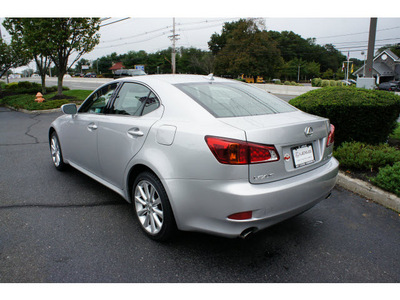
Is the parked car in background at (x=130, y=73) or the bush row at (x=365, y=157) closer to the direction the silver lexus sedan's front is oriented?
the parked car in background

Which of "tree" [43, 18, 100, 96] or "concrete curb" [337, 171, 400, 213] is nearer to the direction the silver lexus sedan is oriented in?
the tree

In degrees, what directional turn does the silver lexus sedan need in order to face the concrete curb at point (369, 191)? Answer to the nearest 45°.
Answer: approximately 90° to its right

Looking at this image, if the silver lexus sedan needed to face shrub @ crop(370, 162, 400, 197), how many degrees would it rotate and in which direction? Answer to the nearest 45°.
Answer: approximately 90° to its right

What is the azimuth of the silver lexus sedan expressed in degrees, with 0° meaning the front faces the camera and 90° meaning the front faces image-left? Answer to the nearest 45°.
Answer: approximately 135°

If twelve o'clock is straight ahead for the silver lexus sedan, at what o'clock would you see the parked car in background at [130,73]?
The parked car in background is roughly at 1 o'clock from the silver lexus sedan.

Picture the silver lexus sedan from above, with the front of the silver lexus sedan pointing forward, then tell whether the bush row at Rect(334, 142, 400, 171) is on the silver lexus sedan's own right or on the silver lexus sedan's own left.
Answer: on the silver lexus sedan's own right

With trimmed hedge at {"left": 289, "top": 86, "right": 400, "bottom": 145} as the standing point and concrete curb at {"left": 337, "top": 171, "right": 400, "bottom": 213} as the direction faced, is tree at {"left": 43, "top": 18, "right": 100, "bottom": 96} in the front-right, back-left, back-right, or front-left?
back-right

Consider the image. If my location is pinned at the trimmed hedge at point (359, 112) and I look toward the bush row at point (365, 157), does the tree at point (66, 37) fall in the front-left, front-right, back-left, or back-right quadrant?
back-right
